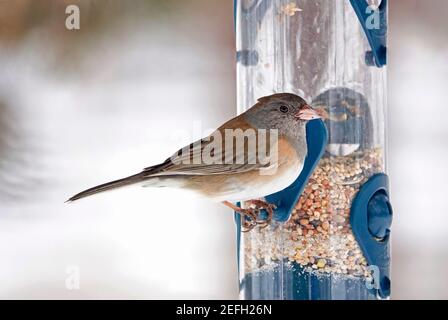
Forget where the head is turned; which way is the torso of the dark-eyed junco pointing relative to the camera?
to the viewer's right
